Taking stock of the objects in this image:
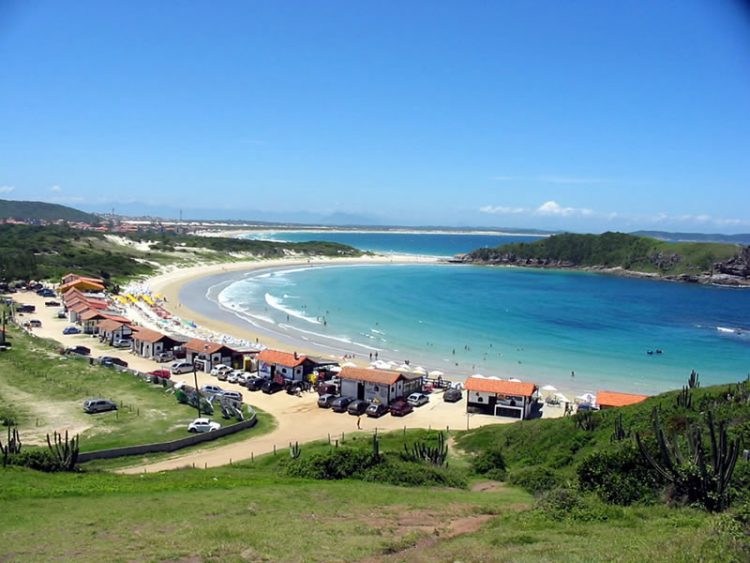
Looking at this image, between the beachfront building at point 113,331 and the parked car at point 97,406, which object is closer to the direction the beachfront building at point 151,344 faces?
the parked car

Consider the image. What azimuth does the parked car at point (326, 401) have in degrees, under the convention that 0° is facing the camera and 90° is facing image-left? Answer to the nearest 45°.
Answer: approximately 225°

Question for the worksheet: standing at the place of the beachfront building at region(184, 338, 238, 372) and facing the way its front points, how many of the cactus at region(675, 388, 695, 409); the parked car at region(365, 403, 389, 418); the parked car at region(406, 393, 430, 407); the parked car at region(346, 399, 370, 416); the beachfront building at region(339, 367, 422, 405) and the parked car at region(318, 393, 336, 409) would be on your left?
6

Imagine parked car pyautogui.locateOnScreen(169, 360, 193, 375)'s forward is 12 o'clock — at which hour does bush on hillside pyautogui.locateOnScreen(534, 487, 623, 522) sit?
The bush on hillside is roughly at 4 o'clock from the parked car.

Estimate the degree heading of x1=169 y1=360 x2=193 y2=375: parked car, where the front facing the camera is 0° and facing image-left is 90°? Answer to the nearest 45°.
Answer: approximately 225°
